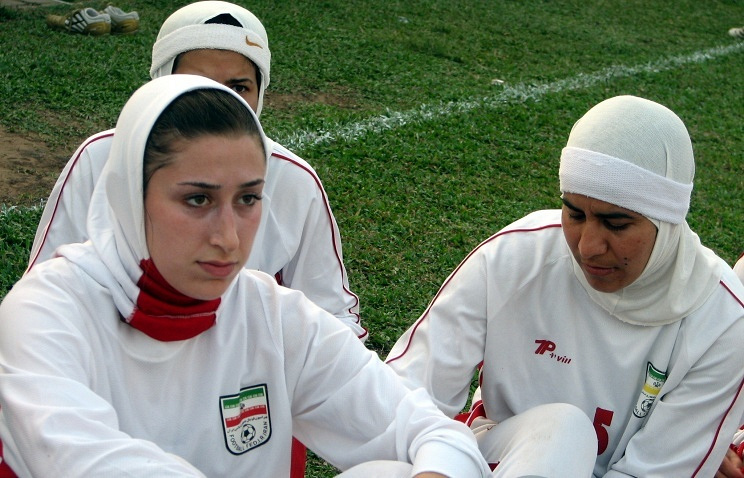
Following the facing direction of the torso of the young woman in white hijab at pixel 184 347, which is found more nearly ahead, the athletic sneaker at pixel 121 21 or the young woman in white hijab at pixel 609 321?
the young woman in white hijab

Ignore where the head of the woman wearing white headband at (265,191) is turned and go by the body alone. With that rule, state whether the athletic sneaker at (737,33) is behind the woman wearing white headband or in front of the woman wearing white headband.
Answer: behind

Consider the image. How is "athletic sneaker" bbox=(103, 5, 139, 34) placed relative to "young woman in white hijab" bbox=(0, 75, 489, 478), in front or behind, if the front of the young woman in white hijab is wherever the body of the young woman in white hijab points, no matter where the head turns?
behind

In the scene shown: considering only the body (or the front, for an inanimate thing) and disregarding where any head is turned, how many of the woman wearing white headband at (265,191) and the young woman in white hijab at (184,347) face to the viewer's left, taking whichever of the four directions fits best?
0

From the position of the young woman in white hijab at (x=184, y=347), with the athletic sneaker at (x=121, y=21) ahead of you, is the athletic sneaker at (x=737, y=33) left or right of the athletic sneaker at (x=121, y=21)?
right

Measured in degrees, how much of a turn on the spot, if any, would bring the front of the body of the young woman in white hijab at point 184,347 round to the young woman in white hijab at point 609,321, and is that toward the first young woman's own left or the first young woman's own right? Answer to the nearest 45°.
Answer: approximately 90° to the first young woman's own left

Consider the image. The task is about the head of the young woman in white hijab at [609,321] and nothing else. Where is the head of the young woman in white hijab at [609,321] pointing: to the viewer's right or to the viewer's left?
to the viewer's left

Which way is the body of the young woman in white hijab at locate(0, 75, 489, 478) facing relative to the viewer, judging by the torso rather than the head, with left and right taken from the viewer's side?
facing the viewer and to the right of the viewer

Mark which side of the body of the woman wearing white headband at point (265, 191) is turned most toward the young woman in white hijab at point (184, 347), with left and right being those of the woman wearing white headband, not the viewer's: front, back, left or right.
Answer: front

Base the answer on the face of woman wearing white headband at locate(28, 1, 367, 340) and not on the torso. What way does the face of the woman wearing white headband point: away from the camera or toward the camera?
toward the camera

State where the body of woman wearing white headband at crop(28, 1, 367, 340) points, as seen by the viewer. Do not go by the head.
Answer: toward the camera

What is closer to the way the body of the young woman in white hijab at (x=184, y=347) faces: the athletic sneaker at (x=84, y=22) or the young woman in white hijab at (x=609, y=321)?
the young woman in white hijab

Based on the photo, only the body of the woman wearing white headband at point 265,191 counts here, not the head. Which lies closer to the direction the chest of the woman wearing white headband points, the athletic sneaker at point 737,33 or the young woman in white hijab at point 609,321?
the young woman in white hijab
